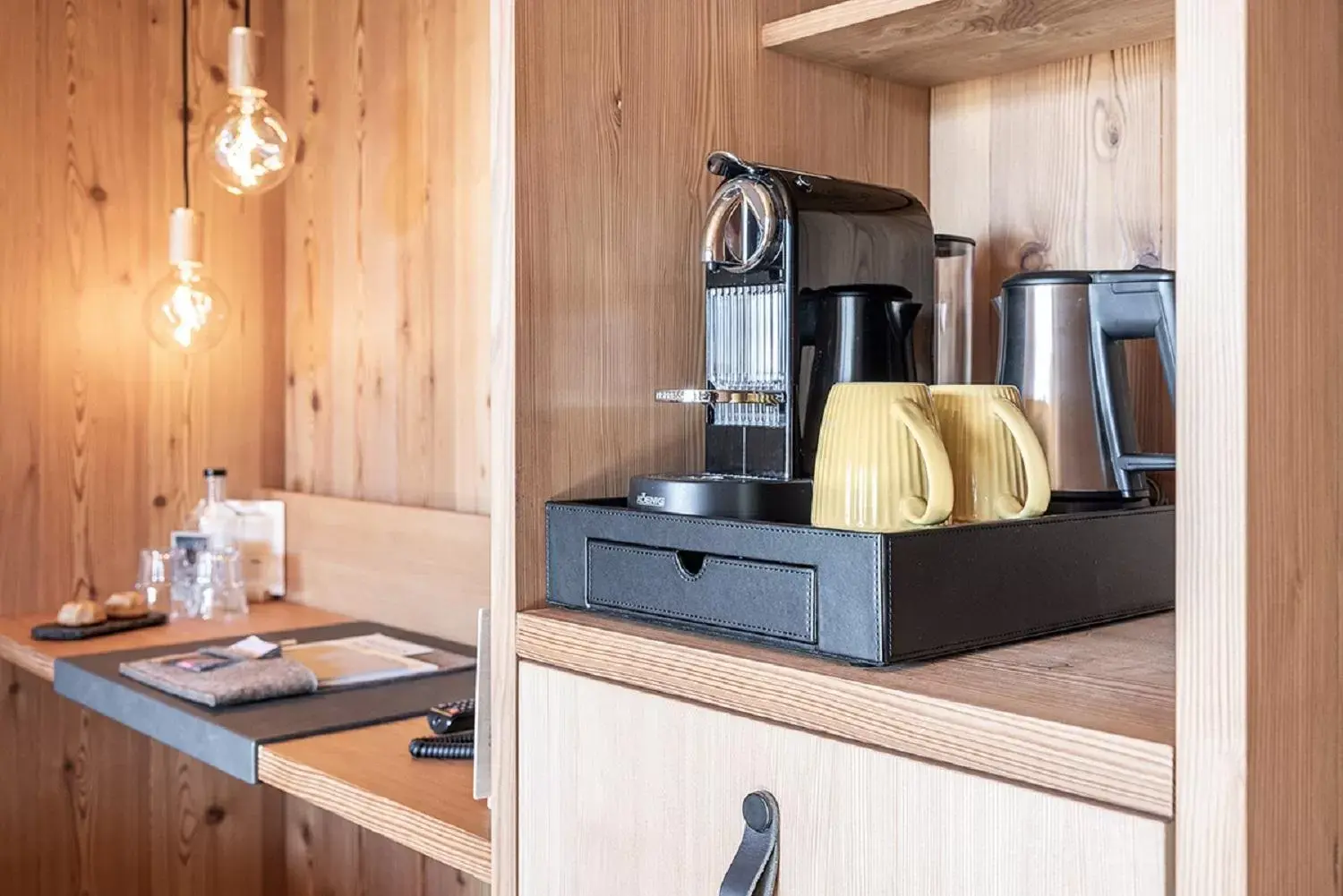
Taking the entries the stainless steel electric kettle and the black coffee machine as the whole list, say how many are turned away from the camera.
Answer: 0

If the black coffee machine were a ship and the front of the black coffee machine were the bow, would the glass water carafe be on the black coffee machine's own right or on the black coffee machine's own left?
on the black coffee machine's own right

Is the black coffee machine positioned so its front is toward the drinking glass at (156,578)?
no

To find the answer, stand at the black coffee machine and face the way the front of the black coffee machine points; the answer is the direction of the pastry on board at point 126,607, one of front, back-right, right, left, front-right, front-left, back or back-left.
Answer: right

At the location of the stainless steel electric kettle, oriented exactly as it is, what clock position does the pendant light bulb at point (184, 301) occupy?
The pendant light bulb is roughly at 1 o'clock from the stainless steel electric kettle.

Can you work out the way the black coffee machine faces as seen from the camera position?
facing the viewer and to the left of the viewer

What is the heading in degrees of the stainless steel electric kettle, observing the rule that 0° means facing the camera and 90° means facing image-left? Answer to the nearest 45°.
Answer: approximately 90°

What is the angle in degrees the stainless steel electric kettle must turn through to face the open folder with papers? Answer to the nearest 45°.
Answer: approximately 45° to its right

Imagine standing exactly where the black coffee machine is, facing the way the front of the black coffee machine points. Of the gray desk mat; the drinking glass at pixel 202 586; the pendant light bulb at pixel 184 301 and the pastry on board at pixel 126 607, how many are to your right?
4

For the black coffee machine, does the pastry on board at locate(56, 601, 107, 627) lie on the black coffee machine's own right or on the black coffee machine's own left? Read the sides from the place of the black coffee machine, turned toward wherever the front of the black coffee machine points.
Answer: on the black coffee machine's own right

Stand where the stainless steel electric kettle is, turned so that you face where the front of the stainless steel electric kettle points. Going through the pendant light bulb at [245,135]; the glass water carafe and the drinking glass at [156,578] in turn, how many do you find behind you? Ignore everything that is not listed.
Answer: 0

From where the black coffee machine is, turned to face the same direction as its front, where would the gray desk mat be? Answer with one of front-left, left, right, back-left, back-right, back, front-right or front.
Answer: right
